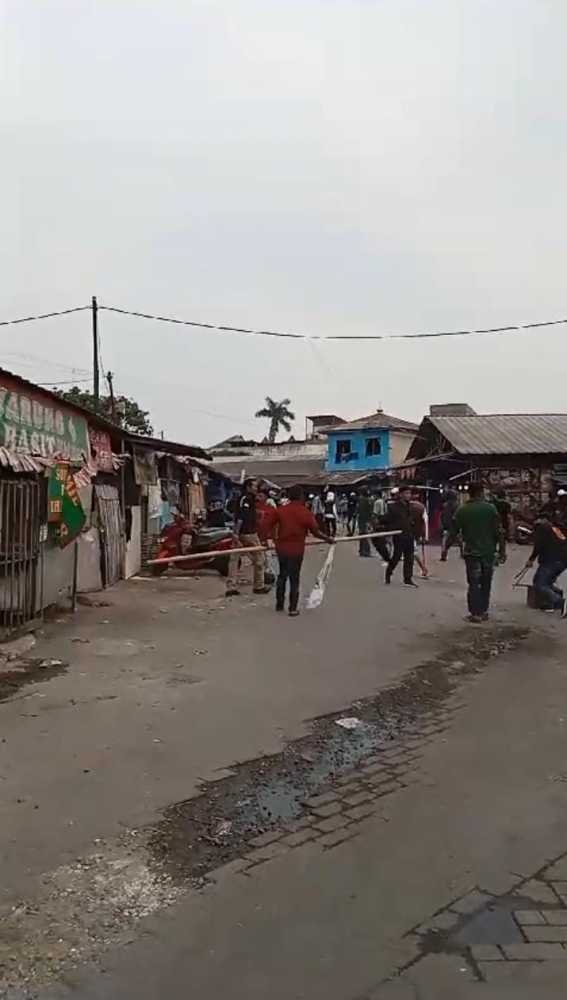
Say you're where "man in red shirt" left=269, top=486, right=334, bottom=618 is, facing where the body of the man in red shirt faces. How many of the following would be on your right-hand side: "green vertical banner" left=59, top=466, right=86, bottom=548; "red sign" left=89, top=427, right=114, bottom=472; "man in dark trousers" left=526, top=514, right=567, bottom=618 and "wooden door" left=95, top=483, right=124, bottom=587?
1

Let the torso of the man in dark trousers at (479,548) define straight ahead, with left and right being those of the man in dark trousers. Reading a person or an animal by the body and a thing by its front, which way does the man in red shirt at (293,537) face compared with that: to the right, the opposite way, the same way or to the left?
the same way

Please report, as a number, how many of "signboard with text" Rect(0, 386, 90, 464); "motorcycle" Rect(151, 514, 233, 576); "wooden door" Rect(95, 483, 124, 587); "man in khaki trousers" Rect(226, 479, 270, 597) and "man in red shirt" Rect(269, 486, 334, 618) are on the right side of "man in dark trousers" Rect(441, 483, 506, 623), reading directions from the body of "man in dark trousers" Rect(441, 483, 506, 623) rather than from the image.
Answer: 0

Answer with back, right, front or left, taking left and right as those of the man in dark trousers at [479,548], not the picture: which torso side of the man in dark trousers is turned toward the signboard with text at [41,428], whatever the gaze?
left

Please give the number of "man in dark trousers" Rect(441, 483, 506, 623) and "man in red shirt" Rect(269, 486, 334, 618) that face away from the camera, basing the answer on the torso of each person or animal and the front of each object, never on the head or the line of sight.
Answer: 2

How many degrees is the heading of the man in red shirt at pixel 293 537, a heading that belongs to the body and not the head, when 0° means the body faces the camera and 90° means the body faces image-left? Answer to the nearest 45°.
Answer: approximately 180°

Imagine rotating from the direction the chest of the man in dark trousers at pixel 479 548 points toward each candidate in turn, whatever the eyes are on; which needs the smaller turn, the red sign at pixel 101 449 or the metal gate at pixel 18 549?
the red sign

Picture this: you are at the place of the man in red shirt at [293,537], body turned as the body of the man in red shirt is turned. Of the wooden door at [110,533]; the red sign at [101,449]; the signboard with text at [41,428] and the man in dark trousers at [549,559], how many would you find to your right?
1

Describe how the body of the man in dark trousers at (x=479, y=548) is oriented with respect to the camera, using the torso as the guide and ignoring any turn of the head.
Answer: away from the camera

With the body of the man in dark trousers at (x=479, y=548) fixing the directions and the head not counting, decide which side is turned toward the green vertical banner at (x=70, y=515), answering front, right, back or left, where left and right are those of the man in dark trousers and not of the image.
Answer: left

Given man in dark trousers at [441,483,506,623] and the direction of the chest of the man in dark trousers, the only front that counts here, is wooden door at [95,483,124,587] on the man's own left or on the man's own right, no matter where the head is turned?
on the man's own left

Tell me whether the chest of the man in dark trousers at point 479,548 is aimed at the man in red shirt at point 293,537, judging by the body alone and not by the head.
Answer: no

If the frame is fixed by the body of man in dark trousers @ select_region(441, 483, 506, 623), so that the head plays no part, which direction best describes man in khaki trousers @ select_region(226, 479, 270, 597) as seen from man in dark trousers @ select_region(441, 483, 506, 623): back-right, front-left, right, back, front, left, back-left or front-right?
front-left

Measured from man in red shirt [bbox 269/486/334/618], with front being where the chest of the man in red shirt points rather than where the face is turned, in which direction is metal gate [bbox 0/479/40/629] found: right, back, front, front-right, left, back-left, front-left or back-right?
back-left
